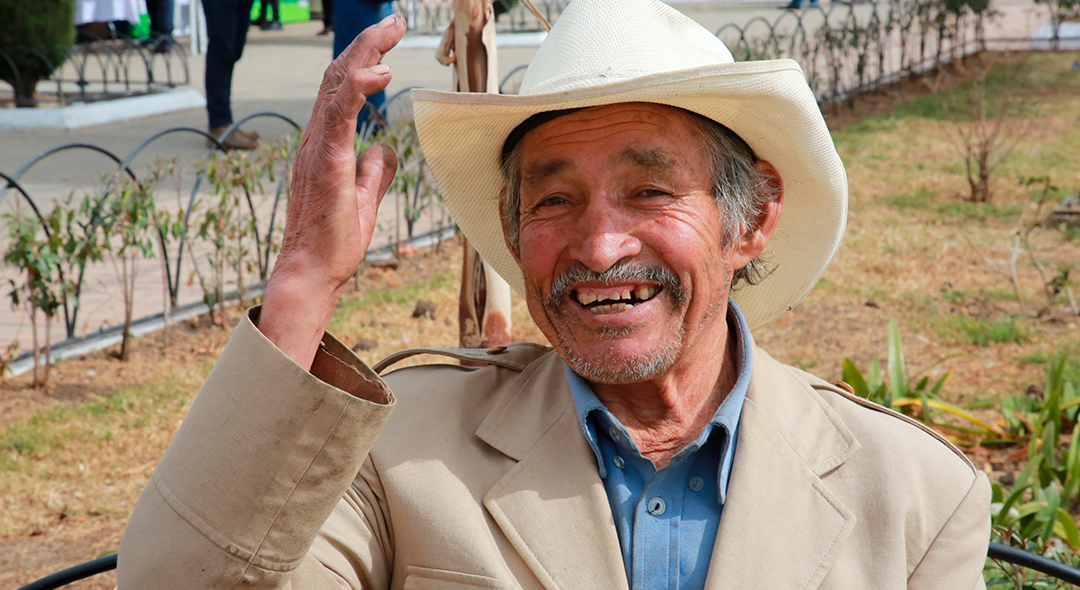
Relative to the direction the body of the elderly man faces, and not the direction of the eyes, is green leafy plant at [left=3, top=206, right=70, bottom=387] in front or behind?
behind

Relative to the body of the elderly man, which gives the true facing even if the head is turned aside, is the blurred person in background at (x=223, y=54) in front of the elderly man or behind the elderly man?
behind

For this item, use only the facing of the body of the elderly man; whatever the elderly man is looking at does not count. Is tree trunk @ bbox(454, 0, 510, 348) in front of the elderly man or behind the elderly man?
behind
